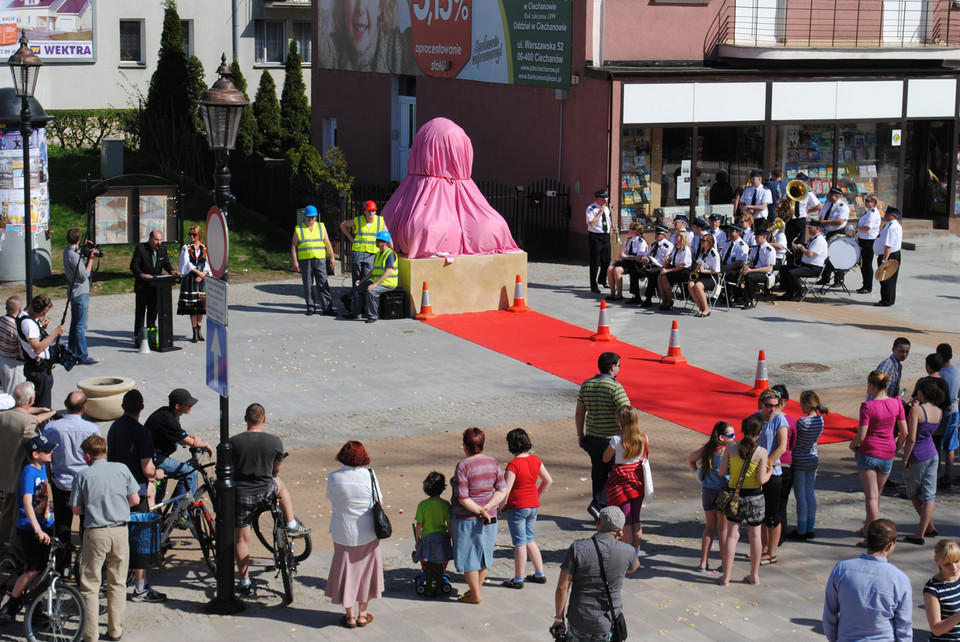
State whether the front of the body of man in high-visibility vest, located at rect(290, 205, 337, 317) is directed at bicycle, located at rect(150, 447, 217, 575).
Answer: yes

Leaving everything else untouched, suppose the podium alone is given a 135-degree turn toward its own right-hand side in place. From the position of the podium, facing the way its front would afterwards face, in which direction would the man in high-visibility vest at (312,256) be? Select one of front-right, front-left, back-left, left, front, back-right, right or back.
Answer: back-right

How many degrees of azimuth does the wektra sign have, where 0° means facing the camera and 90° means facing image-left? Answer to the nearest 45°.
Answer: approximately 0°

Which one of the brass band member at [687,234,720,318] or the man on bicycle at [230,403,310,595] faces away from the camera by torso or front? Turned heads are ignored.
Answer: the man on bicycle

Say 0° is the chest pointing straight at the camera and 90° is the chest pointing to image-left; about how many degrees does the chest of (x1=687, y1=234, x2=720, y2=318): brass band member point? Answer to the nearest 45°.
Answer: approximately 45°

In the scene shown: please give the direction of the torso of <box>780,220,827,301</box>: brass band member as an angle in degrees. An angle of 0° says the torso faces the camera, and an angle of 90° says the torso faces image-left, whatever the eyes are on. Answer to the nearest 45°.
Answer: approximately 90°

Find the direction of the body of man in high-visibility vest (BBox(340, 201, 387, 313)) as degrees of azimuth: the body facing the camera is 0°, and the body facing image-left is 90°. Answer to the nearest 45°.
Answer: approximately 0°

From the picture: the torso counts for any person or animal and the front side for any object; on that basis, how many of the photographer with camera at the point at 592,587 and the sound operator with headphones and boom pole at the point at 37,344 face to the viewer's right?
1

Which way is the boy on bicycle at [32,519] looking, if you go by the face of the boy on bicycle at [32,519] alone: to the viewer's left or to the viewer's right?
to the viewer's right

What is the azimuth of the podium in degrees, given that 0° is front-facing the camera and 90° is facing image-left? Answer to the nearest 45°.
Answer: approximately 315°

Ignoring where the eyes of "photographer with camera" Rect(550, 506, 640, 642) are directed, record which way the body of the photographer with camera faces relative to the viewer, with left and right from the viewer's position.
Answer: facing away from the viewer
